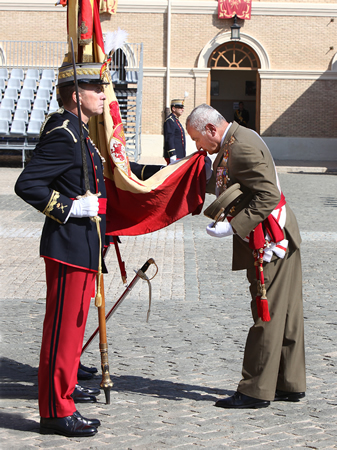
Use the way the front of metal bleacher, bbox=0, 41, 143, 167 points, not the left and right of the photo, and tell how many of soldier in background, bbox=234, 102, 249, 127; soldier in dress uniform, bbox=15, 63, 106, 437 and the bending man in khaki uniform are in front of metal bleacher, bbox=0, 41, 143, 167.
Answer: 2

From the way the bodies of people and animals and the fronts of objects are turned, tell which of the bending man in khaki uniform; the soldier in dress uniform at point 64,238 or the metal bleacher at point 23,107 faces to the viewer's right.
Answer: the soldier in dress uniform

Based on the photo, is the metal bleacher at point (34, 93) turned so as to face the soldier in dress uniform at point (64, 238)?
yes

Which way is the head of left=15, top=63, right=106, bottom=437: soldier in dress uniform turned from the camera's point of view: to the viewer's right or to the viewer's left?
to the viewer's right

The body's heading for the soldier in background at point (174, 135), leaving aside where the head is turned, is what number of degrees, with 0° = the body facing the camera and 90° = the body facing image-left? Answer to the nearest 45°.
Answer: approximately 315°

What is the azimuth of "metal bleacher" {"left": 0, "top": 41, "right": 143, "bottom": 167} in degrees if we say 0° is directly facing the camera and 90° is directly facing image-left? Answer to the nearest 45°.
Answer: approximately 0°

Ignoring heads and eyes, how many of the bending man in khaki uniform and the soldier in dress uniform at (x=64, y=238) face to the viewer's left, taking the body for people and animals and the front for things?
1

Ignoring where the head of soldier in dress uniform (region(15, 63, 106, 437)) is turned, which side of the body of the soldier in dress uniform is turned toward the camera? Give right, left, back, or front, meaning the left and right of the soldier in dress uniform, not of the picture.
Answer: right

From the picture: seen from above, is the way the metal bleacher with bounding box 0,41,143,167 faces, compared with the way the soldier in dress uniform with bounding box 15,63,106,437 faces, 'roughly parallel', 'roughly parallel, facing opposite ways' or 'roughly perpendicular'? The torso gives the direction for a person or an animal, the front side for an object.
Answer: roughly perpendicular
